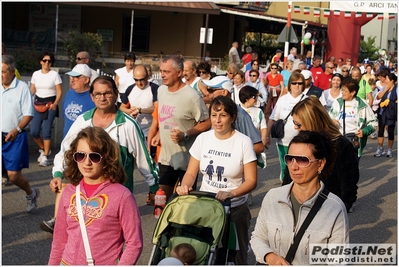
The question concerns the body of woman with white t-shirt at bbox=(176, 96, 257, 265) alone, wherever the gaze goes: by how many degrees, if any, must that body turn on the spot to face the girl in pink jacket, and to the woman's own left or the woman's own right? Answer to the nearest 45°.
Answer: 0° — they already face them

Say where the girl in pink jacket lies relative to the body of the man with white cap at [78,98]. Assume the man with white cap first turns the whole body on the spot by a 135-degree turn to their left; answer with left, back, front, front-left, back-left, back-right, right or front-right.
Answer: right

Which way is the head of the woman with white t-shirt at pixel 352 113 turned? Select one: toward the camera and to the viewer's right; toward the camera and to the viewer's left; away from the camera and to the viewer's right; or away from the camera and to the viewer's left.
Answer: toward the camera and to the viewer's left

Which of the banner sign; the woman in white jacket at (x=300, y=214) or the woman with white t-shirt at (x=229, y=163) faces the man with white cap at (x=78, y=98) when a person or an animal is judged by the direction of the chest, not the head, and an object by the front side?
the banner sign

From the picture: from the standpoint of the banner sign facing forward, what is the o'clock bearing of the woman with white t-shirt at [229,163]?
The woman with white t-shirt is roughly at 12 o'clock from the banner sign.

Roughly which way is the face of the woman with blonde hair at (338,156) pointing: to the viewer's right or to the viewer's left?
to the viewer's left

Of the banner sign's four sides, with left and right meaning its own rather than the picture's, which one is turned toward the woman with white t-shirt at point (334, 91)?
front

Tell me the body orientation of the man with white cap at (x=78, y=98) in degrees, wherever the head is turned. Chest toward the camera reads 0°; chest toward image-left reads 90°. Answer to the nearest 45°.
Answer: approximately 45°

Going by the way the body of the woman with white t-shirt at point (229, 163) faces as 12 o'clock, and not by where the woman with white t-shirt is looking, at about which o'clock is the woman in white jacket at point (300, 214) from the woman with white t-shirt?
The woman in white jacket is roughly at 10 o'clock from the woman with white t-shirt.
